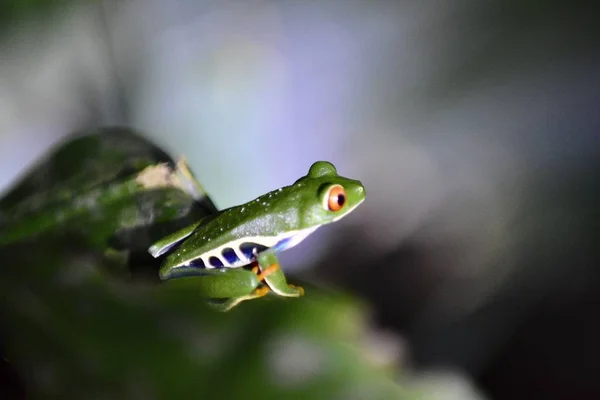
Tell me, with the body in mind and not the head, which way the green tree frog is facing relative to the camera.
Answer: to the viewer's right
